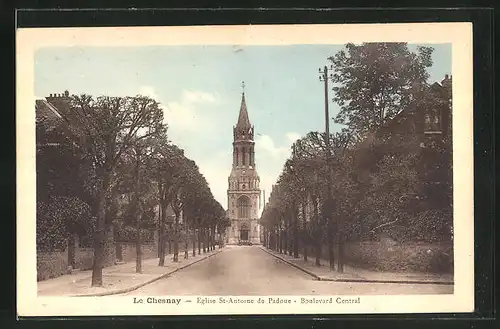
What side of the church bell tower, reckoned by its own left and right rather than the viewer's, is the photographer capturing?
front
